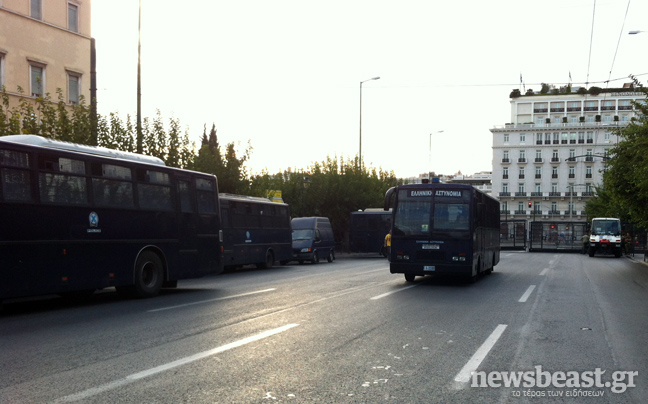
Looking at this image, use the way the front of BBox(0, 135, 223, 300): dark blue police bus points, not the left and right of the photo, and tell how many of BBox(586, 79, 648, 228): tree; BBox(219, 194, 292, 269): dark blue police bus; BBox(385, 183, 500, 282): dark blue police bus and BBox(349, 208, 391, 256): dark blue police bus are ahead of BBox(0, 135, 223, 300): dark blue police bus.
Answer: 0

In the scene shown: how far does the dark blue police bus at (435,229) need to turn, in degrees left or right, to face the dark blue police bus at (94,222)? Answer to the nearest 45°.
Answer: approximately 45° to its right

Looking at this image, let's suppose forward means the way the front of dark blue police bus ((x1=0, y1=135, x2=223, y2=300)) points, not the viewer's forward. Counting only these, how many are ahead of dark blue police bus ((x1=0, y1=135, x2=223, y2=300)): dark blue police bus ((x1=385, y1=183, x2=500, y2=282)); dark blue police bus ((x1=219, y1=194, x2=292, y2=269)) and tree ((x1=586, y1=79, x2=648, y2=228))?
0

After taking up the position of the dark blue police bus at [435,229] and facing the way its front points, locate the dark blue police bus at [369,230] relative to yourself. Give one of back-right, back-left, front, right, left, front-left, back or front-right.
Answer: back

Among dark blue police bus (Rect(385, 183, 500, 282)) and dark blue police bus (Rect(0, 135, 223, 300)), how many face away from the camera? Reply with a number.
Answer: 0

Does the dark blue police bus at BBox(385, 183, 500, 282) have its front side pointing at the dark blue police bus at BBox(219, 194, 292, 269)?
no

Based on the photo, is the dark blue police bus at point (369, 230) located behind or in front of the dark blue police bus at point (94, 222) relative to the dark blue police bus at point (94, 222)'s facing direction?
behind

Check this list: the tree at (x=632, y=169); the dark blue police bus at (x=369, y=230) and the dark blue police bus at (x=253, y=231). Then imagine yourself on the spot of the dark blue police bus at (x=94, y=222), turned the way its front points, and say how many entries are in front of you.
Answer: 0

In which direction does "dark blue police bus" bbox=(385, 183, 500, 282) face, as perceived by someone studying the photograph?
facing the viewer

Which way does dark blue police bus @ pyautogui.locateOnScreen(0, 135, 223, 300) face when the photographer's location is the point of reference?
facing the viewer and to the left of the viewer

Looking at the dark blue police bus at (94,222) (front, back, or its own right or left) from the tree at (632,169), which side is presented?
back
